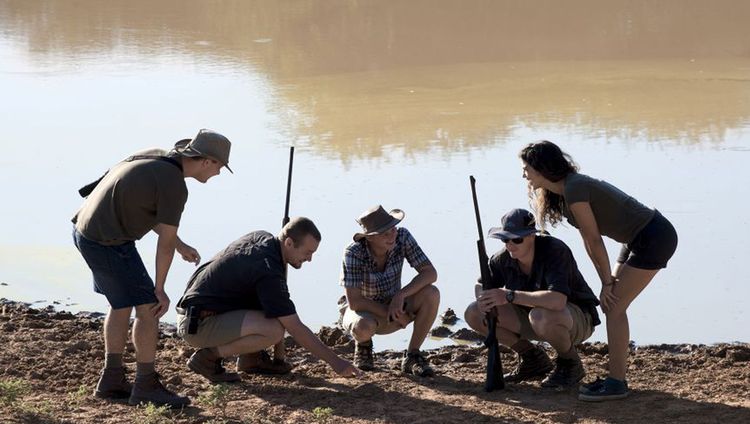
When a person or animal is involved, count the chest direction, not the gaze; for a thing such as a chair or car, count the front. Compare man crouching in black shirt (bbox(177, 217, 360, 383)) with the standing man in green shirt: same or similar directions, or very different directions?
same or similar directions

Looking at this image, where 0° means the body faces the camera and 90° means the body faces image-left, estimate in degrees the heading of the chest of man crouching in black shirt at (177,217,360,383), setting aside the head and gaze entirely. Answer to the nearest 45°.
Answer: approximately 270°

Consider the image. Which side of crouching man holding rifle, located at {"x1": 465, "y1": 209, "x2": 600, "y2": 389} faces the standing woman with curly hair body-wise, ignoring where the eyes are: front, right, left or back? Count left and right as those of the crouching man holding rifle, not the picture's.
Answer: left

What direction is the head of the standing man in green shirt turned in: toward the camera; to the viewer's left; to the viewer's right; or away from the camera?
to the viewer's right

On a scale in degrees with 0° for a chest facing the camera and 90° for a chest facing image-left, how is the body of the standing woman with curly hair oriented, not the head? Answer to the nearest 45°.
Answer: approximately 90°

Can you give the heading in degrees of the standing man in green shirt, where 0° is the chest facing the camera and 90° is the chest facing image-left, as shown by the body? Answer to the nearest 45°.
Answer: approximately 270°

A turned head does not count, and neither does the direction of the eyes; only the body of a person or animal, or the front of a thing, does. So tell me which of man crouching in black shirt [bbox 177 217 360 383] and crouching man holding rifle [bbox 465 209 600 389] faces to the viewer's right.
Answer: the man crouching in black shirt

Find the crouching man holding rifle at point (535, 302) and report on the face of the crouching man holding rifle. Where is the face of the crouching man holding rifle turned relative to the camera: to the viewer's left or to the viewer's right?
to the viewer's left

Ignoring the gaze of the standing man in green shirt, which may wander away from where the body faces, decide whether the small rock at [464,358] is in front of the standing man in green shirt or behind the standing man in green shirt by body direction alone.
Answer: in front

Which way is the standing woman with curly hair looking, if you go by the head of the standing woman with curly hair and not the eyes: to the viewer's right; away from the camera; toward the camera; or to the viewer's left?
to the viewer's left
